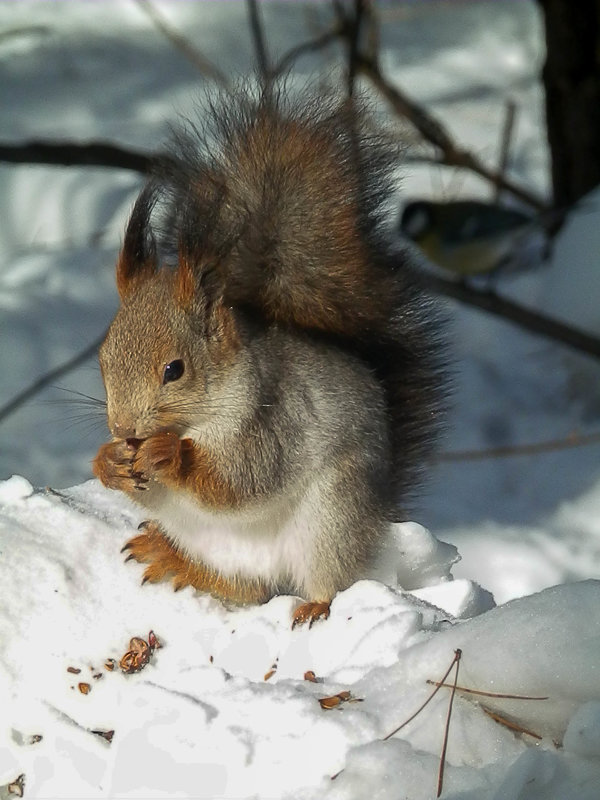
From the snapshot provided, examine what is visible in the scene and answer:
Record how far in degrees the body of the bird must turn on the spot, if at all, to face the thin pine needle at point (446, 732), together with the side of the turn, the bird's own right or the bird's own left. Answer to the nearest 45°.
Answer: approximately 90° to the bird's own left

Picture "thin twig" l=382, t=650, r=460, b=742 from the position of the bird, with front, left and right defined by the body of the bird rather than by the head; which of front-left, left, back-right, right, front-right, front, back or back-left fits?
left

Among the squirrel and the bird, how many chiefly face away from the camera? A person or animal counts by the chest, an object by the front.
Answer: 0

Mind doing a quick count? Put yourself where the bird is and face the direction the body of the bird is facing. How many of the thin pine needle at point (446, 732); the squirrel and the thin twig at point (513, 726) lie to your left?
3

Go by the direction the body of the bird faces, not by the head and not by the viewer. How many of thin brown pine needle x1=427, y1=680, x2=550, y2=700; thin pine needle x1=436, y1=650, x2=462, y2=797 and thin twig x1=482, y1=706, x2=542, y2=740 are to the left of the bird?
3

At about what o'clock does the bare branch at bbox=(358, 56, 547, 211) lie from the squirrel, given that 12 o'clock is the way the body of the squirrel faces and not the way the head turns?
The bare branch is roughly at 5 o'clock from the squirrel.

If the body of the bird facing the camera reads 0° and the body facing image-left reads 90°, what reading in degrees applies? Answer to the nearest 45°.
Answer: approximately 90°

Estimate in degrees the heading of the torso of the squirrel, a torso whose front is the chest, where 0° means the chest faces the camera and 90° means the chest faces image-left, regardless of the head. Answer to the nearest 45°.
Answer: approximately 45°

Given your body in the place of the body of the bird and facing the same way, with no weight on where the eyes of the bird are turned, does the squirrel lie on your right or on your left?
on your left

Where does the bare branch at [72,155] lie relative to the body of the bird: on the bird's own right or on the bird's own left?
on the bird's own left
